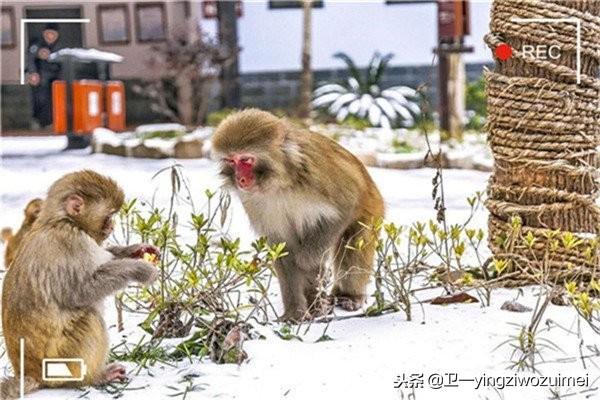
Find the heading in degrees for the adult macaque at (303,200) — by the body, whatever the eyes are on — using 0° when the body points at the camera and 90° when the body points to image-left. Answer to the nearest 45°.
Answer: approximately 45°

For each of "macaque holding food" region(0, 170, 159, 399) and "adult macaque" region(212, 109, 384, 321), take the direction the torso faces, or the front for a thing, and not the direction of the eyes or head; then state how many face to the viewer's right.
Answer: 1

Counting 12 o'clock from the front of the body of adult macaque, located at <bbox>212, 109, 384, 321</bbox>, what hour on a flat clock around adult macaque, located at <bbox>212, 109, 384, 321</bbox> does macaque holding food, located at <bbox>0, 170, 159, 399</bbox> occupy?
macaque holding food, located at <bbox>0, 170, 159, 399</bbox> is roughly at 12 o'clock from adult macaque, located at <bbox>212, 109, 384, 321</bbox>.

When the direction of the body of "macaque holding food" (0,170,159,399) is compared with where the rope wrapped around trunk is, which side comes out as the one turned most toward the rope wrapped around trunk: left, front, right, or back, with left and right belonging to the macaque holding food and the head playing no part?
front

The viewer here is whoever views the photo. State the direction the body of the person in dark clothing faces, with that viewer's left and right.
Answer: facing the viewer and to the right of the viewer

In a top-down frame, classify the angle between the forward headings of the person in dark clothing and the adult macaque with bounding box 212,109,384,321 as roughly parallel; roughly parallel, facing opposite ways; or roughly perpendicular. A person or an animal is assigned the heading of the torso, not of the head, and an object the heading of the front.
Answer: roughly perpendicular

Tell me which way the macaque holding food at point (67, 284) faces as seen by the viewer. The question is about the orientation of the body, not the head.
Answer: to the viewer's right

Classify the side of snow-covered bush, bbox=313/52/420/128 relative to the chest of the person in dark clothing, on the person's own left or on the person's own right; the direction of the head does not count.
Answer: on the person's own left
